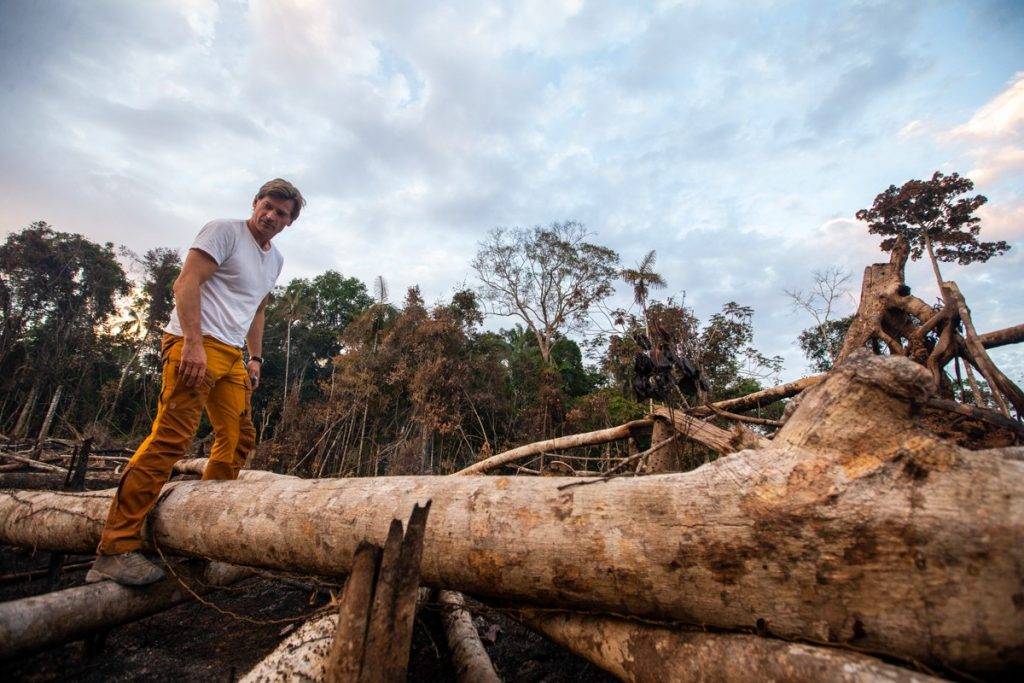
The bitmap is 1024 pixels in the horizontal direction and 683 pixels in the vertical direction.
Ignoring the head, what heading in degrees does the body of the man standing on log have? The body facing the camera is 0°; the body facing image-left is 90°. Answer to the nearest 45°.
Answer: approximately 315°

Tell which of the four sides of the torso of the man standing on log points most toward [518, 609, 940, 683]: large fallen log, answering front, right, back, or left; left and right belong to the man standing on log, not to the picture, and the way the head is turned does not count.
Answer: front

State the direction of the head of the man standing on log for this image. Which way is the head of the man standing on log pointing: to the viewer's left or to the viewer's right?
to the viewer's right

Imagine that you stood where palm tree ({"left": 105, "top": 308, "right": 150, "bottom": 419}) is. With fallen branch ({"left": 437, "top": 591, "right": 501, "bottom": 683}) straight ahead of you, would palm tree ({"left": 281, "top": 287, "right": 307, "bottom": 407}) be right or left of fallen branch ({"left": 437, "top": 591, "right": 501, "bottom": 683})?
left

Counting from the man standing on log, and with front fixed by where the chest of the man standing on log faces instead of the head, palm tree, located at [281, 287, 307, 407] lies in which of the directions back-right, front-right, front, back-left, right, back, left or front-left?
back-left

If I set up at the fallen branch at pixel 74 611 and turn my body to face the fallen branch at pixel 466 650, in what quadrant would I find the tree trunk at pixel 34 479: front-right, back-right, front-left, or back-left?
back-left

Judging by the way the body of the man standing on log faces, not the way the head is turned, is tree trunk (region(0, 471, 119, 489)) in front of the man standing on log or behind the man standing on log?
behind

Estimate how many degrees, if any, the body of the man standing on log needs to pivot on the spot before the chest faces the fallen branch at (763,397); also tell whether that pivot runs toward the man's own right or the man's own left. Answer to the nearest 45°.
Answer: approximately 45° to the man's own left

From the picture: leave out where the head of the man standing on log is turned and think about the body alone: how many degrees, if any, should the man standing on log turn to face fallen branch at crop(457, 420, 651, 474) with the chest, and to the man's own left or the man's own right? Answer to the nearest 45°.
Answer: approximately 45° to the man's own left

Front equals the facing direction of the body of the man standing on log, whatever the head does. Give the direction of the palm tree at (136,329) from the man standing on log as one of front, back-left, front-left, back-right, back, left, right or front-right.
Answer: back-left
